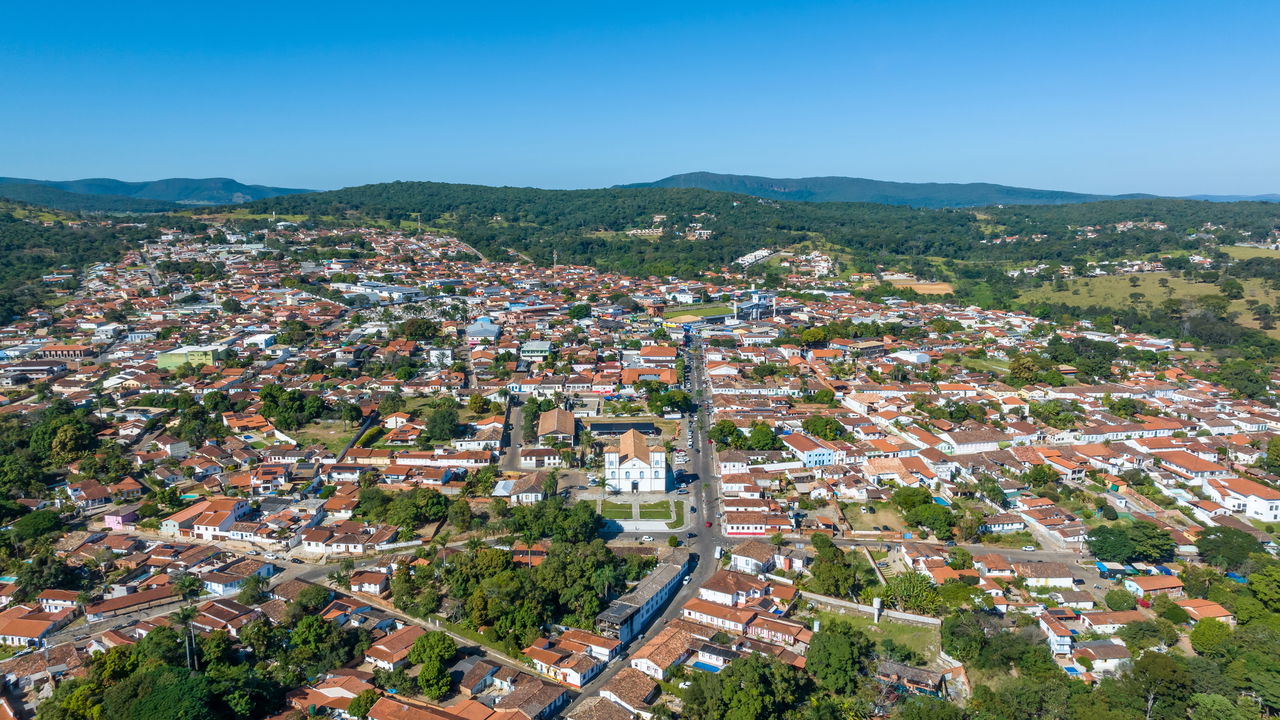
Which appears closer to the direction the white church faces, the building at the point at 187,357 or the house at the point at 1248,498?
the house

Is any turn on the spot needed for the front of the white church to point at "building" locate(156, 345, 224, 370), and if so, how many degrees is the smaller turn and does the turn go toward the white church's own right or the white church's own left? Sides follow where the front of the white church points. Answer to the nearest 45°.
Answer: approximately 135° to the white church's own right

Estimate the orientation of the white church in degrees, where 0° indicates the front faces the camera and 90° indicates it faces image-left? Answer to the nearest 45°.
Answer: approximately 0°

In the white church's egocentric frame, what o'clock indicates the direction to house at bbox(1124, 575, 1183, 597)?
The house is roughly at 10 o'clock from the white church.

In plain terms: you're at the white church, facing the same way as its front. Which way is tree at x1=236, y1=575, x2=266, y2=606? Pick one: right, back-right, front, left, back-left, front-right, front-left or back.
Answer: front-right

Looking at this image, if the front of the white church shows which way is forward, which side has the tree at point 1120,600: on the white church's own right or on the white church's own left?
on the white church's own left

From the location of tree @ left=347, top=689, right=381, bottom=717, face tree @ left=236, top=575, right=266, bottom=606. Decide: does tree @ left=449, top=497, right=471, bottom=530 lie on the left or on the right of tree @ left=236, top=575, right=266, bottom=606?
right

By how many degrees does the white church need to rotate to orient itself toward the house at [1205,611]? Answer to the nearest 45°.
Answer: approximately 45° to its left
